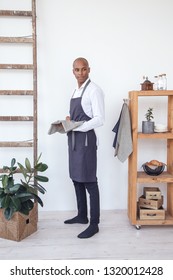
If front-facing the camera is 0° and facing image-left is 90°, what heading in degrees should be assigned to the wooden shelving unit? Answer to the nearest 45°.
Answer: approximately 0°

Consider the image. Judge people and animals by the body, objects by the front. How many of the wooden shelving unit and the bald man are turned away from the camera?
0

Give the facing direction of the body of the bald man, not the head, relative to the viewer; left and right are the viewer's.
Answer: facing the viewer and to the left of the viewer

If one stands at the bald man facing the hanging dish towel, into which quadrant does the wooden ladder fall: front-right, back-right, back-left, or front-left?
back-left

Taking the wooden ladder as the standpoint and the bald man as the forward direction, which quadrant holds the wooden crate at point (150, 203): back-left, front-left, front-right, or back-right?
front-left

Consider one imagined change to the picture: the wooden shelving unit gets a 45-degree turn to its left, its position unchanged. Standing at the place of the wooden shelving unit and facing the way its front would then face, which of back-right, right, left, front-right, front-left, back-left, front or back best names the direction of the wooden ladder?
back-right

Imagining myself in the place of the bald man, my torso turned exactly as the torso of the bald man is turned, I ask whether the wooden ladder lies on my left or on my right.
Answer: on my right
